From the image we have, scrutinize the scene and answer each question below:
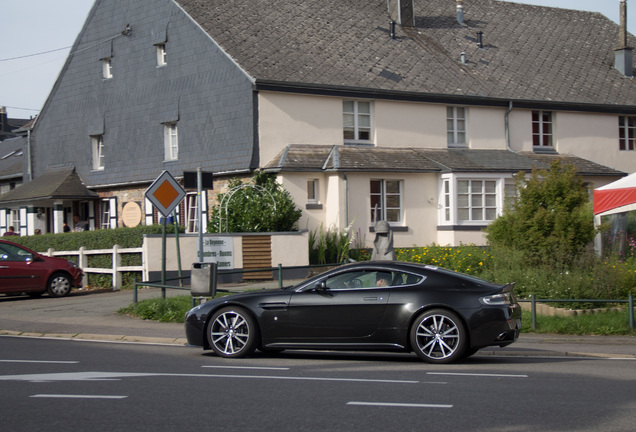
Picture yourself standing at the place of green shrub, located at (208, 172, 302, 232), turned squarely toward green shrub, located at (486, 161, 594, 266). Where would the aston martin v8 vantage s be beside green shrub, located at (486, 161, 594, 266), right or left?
right

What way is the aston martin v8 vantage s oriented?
to the viewer's left

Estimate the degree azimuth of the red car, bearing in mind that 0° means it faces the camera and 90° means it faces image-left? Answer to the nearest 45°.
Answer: approximately 270°

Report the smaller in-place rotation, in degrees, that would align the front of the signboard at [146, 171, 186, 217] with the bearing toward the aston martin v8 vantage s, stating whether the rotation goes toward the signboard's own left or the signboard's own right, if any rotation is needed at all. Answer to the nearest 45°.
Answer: approximately 45° to the signboard's own left

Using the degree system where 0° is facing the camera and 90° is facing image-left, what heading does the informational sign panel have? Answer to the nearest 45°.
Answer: approximately 0°

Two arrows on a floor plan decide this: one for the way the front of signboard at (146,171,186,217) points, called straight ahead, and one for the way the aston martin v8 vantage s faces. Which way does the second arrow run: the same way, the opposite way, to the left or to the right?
to the right

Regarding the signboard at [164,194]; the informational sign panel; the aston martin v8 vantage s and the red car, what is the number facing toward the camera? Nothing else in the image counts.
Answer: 2

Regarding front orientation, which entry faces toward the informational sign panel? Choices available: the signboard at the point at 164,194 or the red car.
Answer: the red car

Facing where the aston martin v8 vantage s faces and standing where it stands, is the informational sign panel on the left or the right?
on its right
